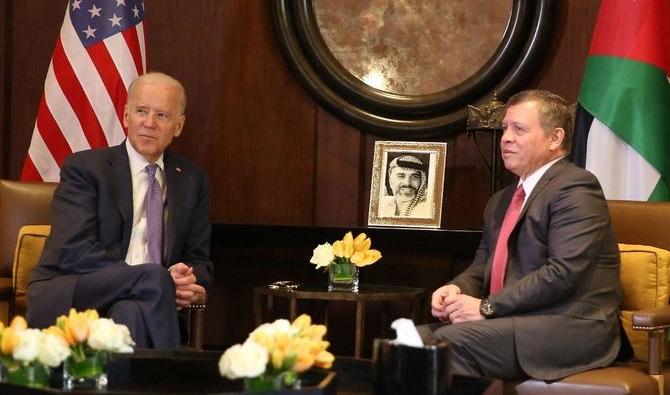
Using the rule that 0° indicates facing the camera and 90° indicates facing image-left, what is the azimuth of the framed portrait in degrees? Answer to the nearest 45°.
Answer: approximately 0°

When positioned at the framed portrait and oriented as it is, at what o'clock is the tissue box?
The tissue box is roughly at 12 o'clock from the framed portrait.

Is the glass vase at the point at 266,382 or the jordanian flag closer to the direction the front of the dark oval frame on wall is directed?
the glass vase

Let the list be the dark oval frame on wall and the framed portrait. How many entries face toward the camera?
2

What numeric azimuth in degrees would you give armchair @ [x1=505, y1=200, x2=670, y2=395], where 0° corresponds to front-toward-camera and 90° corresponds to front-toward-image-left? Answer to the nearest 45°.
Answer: approximately 45°

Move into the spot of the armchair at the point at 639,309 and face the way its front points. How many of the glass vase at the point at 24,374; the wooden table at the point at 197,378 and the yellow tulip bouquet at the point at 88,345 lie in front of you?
3
